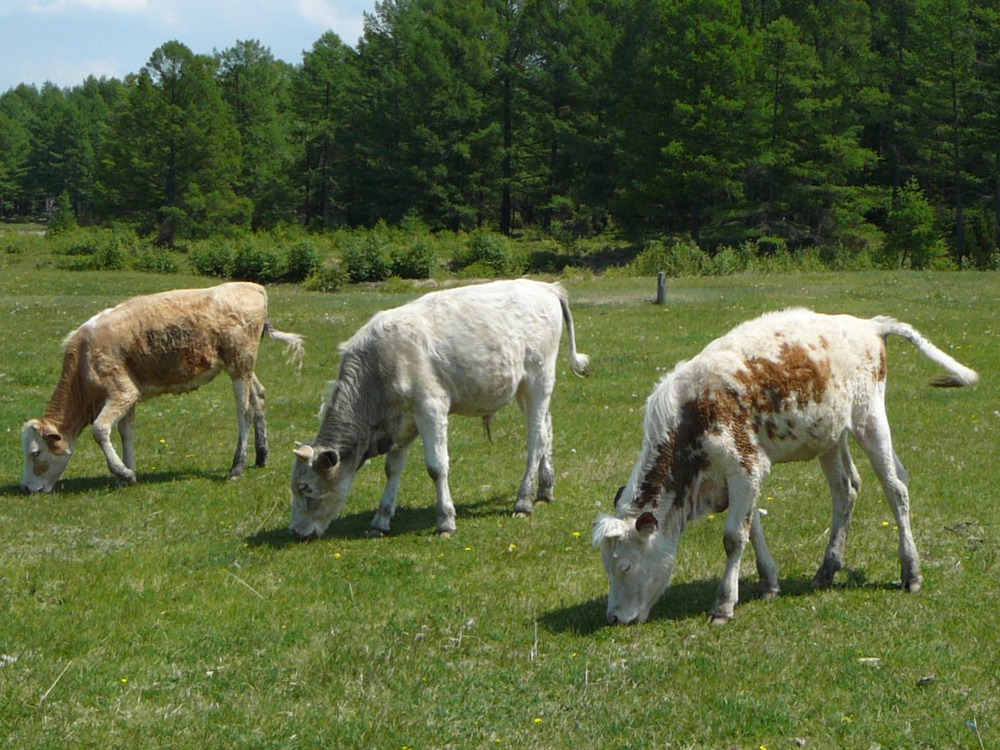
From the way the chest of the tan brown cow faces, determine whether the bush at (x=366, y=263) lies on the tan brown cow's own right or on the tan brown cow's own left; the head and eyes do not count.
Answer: on the tan brown cow's own right

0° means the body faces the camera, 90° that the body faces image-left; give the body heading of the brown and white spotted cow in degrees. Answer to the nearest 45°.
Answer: approximately 45°

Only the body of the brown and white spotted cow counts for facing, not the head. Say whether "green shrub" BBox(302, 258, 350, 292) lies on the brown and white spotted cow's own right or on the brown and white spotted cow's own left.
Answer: on the brown and white spotted cow's own right

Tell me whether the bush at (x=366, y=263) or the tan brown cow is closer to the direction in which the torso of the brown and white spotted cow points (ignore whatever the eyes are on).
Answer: the tan brown cow

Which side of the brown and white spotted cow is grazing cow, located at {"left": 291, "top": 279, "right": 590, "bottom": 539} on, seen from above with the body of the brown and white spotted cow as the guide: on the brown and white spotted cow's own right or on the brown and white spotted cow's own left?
on the brown and white spotted cow's own right

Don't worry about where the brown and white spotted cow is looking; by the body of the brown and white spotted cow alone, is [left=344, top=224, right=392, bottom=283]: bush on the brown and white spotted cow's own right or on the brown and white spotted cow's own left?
on the brown and white spotted cow's own right

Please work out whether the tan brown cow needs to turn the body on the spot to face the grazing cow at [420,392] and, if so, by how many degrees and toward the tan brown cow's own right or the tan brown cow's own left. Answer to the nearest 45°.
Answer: approximately 135° to the tan brown cow's own left

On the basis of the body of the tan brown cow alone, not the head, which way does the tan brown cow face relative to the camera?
to the viewer's left
